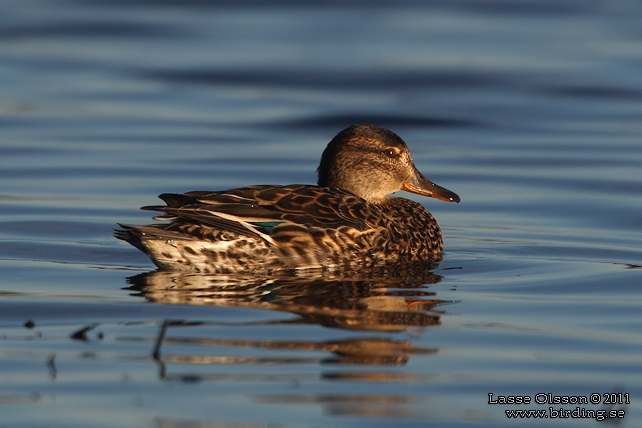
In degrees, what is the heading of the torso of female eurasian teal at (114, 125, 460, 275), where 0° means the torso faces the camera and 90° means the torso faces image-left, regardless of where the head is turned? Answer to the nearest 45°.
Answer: approximately 270°
